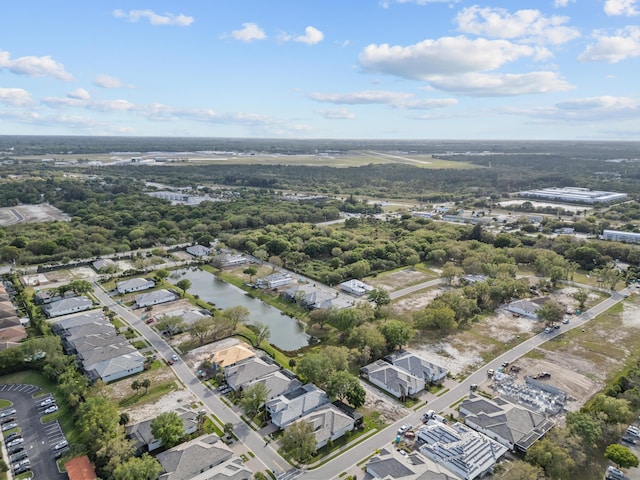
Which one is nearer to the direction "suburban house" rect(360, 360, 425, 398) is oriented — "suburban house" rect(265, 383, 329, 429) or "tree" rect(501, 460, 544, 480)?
the tree

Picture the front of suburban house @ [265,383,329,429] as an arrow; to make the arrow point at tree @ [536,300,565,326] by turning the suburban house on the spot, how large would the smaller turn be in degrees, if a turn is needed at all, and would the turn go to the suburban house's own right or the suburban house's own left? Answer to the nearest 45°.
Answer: approximately 180°

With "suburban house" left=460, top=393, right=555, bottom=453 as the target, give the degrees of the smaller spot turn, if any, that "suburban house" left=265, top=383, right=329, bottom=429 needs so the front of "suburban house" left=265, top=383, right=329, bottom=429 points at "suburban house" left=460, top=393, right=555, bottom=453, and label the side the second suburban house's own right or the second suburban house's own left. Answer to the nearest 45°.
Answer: approximately 135° to the second suburban house's own left

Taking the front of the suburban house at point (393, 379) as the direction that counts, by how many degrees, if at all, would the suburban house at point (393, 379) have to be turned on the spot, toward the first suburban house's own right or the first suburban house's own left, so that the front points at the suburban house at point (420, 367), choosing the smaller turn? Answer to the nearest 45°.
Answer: approximately 90° to the first suburban house's own left

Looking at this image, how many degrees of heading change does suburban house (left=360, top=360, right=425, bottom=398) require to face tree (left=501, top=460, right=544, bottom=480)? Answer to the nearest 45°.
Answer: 0° — it already faces it

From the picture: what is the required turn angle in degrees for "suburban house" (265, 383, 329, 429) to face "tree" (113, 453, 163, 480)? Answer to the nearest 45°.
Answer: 0° — it already faces it

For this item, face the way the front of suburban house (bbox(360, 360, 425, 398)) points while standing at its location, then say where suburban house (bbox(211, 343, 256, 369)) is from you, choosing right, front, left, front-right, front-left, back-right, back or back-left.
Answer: back-right

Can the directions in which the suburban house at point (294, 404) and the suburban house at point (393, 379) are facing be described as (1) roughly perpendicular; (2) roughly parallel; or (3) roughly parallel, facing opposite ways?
roughly perpendicular

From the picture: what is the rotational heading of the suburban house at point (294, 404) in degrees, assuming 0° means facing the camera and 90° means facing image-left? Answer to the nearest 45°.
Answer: approximately 45°

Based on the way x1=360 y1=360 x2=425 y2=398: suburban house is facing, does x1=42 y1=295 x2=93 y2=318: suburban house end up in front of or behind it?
behind
